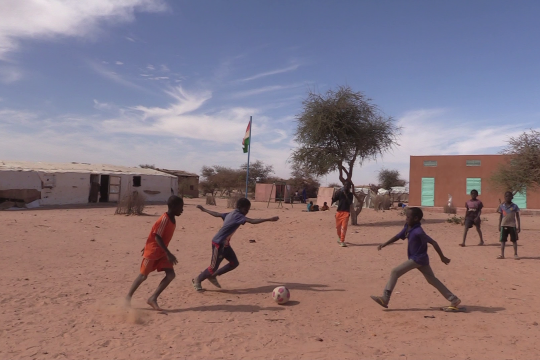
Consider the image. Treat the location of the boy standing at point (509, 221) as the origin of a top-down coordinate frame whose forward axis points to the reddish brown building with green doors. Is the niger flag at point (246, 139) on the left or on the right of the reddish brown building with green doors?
left

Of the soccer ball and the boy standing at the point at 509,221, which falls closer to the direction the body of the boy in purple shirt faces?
the soccer ball

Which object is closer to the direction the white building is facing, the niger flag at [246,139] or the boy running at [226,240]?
the boy running

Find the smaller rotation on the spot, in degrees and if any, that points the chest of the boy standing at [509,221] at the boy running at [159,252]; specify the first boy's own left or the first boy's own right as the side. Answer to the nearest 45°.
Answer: approximately 45° to the first boy's own right

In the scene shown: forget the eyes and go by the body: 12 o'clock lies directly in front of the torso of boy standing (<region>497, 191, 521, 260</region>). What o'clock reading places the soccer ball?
The soccer ball is roughly at 1 o'clock from the boy standing.

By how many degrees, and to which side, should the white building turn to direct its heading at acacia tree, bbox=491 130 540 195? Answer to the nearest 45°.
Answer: approximately 45° to its left

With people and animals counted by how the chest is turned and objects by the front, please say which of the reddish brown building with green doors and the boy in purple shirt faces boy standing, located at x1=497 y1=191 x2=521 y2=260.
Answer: the reddish brown building with green doors

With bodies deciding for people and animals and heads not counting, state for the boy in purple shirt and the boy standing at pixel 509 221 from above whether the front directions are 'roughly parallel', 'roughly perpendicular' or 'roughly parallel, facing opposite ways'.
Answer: roughly perpendicular

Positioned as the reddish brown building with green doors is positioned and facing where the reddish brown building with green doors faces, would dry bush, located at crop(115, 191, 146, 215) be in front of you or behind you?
in front

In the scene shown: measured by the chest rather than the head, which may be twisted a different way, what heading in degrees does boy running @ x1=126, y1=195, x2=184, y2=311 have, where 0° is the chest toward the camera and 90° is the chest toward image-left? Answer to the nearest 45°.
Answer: approximately 270°

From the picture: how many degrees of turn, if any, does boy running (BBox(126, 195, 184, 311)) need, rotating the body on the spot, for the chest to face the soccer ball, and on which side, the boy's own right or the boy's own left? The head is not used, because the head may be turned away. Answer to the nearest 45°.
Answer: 0° — they already face it

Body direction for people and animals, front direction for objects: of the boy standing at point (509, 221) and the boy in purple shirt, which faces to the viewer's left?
the boy in purple shirt

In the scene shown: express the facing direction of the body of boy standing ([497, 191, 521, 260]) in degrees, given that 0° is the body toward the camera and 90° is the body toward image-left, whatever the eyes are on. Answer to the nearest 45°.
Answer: approximately 0°
